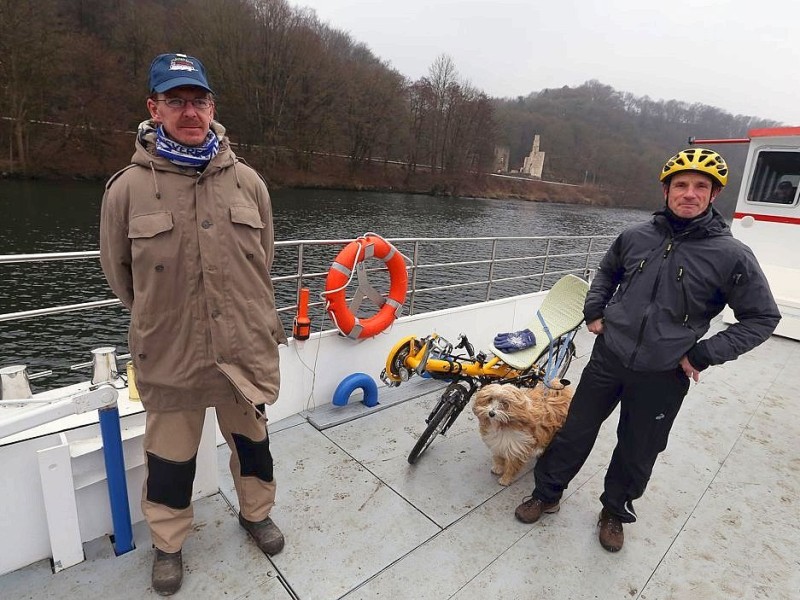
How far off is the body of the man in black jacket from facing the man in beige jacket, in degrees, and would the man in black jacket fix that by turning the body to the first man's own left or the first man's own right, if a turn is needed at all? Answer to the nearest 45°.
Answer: approximately 45° to the first man's own right

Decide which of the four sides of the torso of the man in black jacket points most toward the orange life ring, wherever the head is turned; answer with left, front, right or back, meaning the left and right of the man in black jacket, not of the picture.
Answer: right

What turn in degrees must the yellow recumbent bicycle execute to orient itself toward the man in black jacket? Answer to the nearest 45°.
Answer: approximately 90° to its left

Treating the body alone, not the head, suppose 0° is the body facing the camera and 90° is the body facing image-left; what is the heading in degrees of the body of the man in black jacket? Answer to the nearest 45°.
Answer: approximately 0°

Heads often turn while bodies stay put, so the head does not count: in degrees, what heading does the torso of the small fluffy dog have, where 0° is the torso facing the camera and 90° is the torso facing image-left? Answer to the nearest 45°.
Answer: approximately 45°

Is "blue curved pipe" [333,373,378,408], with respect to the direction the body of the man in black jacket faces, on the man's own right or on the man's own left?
on the man's own right

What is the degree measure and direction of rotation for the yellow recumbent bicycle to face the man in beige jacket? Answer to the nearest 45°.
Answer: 0° — it already faces them
